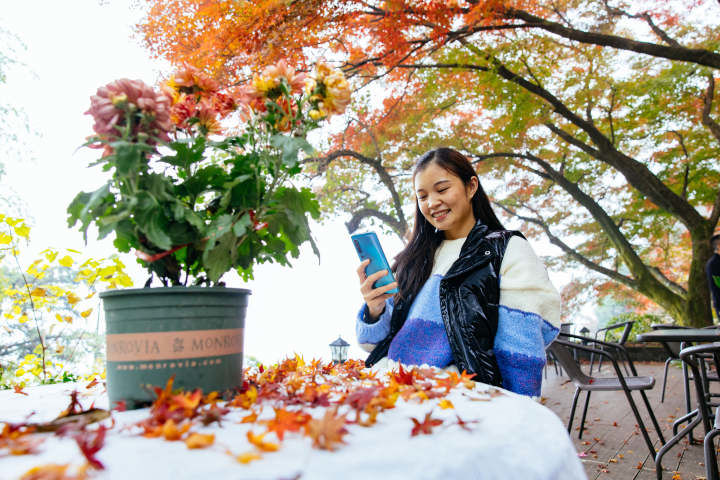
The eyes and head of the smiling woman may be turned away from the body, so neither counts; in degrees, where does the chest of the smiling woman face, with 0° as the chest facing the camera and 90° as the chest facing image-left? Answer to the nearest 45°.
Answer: approximately 45°

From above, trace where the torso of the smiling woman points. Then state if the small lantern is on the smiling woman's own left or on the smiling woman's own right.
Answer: on the smiling woman's own right

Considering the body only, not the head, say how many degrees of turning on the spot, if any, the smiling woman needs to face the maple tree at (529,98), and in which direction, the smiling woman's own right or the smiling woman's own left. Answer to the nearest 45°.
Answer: approximately 135° to the smiling woman's own right

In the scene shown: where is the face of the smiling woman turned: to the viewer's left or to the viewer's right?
to the viewer's left
